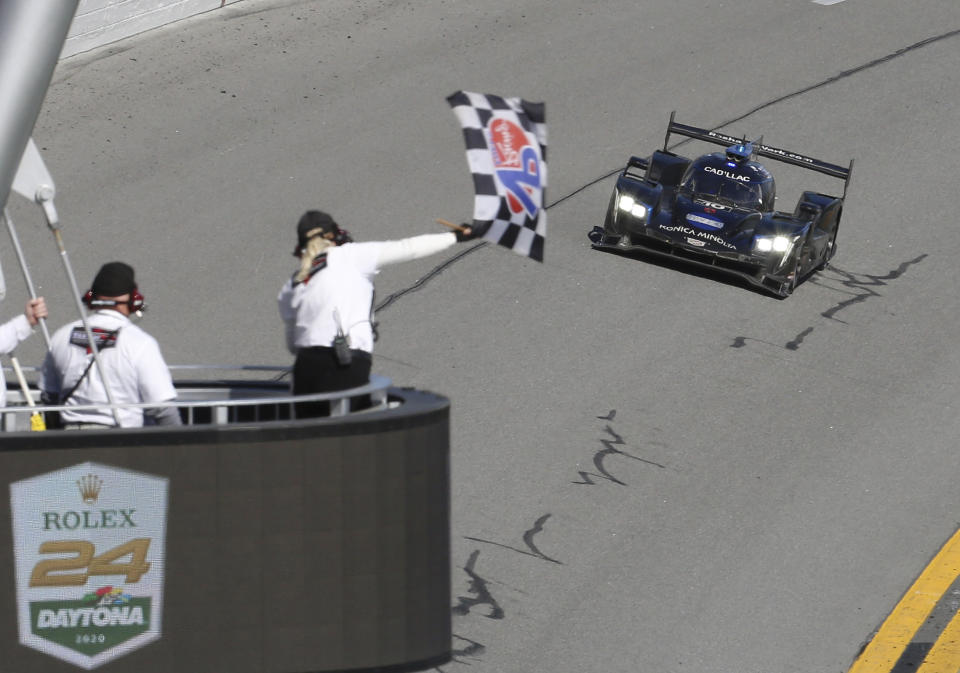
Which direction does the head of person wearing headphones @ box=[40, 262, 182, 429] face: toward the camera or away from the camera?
away from the camera

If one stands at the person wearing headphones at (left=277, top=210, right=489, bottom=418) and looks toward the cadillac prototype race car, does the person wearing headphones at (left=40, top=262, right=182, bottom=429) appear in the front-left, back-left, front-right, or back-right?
back-left

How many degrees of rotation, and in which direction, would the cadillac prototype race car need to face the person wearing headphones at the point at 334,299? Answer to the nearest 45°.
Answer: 0° — it already faces them

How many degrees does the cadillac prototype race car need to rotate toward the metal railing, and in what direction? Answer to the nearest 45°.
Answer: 0° — it already faces it

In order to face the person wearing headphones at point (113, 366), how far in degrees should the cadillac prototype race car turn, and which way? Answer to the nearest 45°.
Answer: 0° — it already faces them

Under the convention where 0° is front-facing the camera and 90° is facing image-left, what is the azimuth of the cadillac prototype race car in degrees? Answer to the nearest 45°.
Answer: approximately 0°
